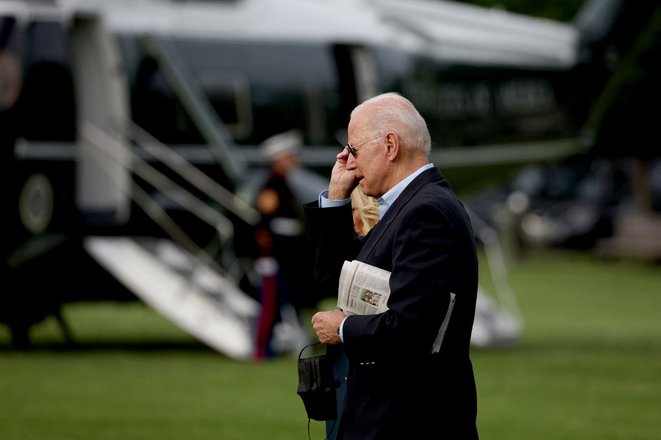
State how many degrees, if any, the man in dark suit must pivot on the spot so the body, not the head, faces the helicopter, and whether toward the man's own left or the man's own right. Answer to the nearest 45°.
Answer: approximately 90° to the man's own right

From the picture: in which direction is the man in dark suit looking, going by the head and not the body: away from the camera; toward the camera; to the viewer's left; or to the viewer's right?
to the viewer's left

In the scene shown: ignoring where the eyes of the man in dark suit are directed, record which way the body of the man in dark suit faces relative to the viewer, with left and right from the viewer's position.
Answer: facing to the left of the viewer
